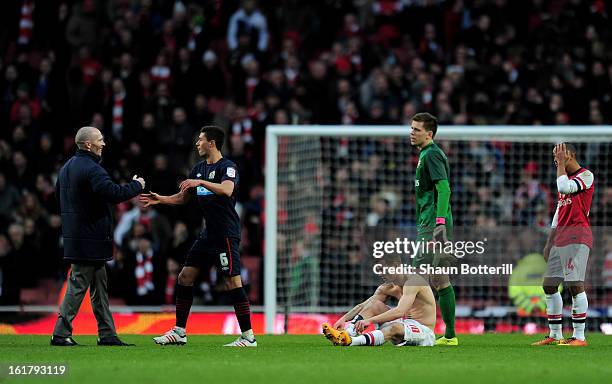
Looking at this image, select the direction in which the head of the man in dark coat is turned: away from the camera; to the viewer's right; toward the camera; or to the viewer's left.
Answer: to the viewer's right

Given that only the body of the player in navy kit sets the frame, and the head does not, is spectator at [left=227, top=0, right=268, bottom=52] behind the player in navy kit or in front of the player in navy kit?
behind

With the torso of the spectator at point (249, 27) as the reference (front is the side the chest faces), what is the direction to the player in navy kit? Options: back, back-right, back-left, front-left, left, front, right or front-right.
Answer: front

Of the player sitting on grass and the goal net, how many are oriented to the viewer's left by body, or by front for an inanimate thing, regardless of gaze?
1

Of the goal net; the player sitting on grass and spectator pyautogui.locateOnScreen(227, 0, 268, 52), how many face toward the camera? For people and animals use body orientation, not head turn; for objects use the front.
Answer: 2

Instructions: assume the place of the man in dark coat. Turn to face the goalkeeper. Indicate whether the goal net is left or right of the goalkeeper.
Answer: left

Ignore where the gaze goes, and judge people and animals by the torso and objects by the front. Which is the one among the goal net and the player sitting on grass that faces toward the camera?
the goal net

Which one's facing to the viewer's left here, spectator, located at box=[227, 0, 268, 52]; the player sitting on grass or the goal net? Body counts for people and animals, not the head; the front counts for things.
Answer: the player sitting on grass

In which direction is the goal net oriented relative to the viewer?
toward the camera

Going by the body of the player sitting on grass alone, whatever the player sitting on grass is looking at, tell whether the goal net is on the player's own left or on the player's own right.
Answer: on the player's own right

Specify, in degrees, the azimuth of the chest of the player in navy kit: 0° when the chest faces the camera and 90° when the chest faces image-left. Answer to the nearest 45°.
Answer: approximately 45°

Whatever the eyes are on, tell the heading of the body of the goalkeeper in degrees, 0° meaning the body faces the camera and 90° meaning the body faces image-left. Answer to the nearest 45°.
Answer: approximately 45°

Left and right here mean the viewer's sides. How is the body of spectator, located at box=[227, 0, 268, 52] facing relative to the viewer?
facing the viewer

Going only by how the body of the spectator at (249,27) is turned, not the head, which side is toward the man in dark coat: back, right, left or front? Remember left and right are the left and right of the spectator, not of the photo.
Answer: front

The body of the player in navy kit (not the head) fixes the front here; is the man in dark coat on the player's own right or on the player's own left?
on the player's own right

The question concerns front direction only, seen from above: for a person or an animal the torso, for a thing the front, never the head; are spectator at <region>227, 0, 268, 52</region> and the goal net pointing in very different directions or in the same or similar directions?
same or similar directions

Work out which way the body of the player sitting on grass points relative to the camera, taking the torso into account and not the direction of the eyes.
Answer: to the viewer's left

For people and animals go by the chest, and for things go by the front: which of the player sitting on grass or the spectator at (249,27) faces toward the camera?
the spectator
